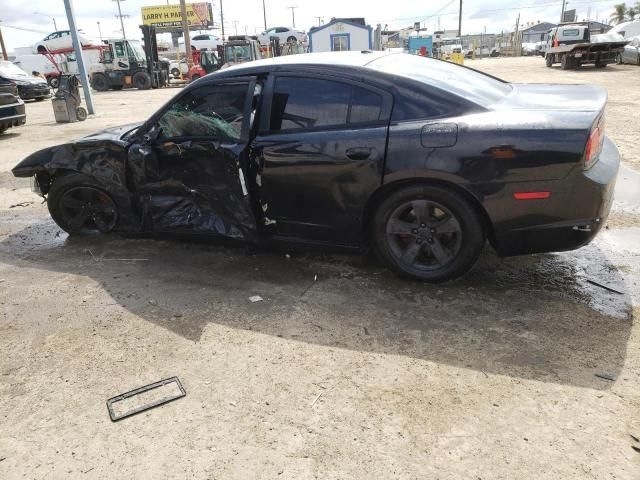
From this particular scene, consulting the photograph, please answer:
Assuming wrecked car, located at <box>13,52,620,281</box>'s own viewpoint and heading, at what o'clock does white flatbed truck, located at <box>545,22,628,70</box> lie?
The white flatbed truck is roughly at 4 o'clock from the wrecked car.

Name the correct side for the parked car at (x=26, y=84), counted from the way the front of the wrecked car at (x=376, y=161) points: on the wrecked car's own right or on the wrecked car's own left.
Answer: on the wrecked car's own right

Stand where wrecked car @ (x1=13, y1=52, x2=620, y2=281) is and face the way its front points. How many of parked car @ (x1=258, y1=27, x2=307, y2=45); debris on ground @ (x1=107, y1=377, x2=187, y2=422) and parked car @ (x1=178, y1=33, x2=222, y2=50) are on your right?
2

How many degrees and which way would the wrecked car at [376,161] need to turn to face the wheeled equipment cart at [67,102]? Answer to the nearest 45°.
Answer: approximately 45° to its right

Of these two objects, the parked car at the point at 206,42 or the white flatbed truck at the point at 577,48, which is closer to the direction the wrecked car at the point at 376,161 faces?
the parked car

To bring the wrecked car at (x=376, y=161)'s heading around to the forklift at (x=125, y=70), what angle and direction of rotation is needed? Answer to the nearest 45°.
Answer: approximately 45° to its right

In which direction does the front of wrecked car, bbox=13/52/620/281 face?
to the viewer's left
